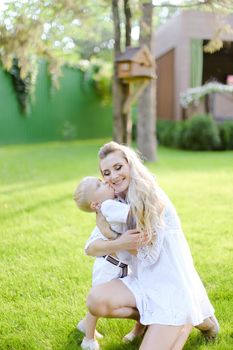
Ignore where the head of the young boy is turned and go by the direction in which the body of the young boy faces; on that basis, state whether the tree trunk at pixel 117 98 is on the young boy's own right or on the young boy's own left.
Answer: on the young boy's own left

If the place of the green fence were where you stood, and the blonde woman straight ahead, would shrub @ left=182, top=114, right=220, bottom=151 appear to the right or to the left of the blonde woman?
left

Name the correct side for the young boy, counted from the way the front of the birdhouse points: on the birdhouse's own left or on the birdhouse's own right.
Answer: on the birdhouse's own right

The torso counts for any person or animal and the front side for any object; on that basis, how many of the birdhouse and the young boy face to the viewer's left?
0

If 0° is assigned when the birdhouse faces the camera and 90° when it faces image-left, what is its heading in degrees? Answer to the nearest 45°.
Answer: approximately 315°

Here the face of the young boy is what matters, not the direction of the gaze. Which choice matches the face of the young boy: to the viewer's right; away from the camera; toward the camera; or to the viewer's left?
to the viewer's right

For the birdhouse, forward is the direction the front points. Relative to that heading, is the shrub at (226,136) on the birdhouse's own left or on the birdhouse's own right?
on the birdhouse's own left

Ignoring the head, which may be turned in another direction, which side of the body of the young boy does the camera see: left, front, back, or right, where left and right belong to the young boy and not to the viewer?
right

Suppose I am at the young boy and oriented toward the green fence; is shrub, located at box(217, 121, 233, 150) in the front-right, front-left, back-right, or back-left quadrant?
front-right

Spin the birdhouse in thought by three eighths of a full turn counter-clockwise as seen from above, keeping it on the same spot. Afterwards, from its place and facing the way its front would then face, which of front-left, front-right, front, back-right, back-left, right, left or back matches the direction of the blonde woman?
back

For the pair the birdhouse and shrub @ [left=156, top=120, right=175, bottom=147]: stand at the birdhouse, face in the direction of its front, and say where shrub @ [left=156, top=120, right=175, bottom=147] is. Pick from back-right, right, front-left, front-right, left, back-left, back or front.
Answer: back-left
